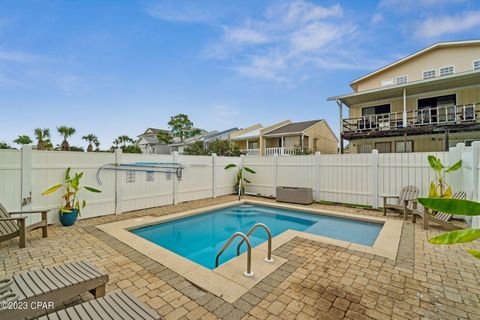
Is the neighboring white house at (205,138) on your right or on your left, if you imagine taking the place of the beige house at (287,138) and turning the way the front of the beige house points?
on your right

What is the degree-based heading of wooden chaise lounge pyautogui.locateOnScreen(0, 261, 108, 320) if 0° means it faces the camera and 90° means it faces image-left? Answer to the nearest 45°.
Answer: approximately 225°

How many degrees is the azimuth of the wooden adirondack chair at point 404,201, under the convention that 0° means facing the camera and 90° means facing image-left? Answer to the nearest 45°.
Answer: approximately 45°

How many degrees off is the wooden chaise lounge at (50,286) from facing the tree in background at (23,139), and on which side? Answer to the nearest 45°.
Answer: approximately 45° to its left

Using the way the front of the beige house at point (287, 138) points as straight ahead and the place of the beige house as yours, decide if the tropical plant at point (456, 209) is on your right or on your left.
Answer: on your left

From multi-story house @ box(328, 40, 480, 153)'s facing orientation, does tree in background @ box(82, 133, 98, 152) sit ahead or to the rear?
ahead

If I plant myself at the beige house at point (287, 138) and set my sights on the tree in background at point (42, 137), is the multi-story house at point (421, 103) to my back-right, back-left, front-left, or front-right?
back-left

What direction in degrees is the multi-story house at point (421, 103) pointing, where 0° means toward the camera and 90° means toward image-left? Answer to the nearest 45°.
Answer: approximately 45°

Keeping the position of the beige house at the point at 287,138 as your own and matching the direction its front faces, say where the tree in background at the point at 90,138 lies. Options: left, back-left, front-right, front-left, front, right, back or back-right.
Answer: front-right

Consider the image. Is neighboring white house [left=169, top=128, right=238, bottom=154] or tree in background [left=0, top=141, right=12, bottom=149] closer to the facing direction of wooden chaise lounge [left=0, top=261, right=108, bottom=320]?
the neighboring white house
